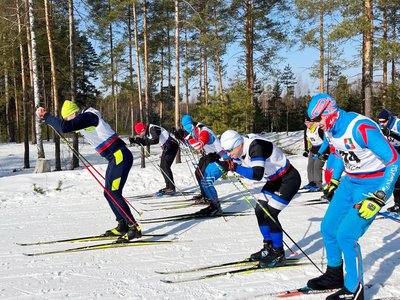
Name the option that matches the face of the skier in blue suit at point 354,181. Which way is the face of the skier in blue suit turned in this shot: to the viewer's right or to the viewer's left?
to the viewer's left

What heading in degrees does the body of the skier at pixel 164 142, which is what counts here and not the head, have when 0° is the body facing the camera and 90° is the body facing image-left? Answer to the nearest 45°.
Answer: approximately 90°

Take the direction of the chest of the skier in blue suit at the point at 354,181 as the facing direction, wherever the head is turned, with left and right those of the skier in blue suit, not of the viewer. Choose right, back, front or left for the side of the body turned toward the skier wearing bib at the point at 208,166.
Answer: right

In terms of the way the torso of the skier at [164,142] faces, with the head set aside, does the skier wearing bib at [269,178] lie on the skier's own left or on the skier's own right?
on the skier's own left

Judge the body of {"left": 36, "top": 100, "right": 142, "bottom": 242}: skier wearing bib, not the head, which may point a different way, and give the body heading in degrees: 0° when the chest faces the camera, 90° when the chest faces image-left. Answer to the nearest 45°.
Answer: approximately 90°

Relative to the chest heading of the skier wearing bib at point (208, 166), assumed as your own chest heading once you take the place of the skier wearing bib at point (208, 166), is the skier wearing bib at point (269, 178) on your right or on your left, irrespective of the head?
on your left

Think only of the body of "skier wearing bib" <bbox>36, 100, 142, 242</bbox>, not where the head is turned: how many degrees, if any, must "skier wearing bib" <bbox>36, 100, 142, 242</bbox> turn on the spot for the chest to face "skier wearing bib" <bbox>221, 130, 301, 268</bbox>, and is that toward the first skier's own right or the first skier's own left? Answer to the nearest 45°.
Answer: approximately 135° to the first skier's own left

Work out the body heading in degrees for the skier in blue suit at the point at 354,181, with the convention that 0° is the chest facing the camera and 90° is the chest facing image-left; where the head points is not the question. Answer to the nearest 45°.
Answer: approximately 45°
